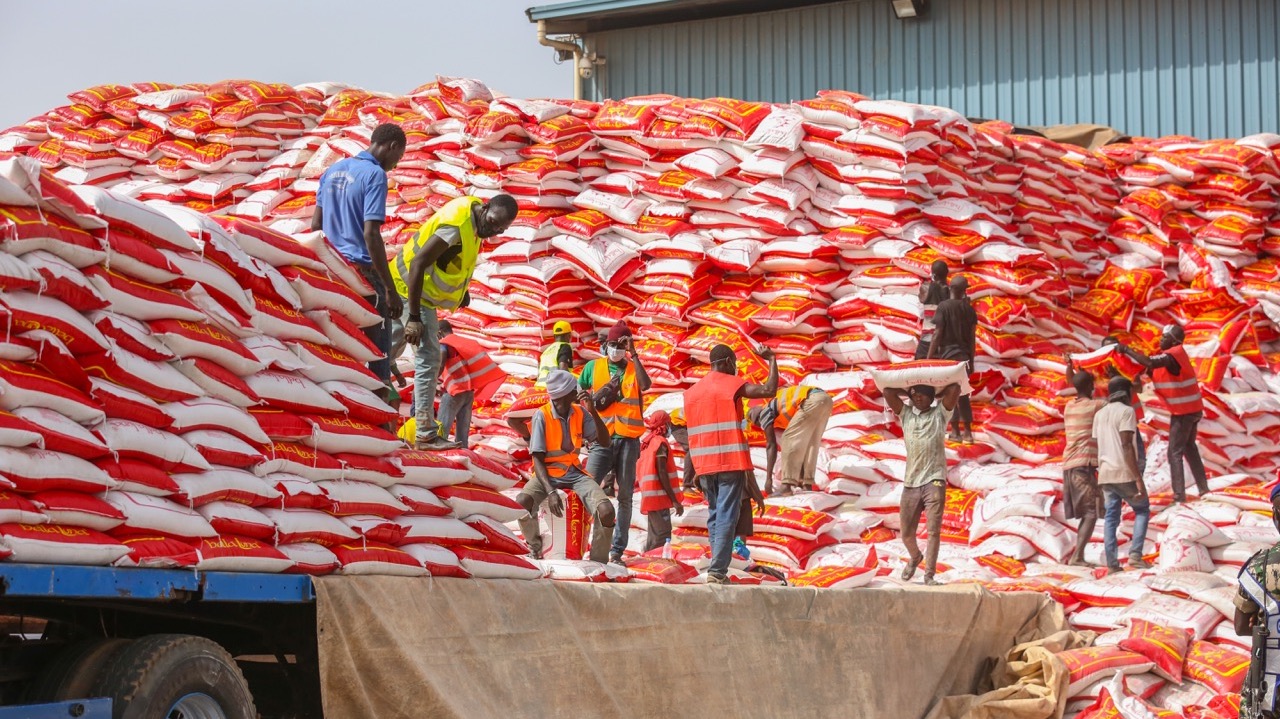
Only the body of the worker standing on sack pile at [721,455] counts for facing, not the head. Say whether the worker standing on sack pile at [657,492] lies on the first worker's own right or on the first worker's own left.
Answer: on the first worker's own left

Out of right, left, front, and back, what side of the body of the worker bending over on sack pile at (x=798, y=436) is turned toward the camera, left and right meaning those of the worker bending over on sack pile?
left

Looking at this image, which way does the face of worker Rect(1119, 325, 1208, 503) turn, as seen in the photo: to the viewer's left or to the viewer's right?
to the viewer's left

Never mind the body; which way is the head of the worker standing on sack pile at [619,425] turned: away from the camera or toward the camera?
toward the camera

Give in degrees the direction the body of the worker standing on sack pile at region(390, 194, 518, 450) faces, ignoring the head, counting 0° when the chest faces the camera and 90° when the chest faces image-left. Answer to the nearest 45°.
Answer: approximately 270°

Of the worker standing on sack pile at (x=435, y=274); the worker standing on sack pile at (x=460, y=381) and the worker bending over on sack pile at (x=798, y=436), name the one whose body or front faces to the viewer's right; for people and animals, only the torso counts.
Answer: the worker standing on sack pile at (x=435, y=274)

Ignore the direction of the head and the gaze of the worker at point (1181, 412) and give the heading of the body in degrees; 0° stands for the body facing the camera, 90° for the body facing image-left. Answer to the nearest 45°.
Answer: approximately 90°

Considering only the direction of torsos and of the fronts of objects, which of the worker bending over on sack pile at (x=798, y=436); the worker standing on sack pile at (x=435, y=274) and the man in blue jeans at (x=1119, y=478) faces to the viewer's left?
the worker bending over on sack pile at (x=798, y=436)
